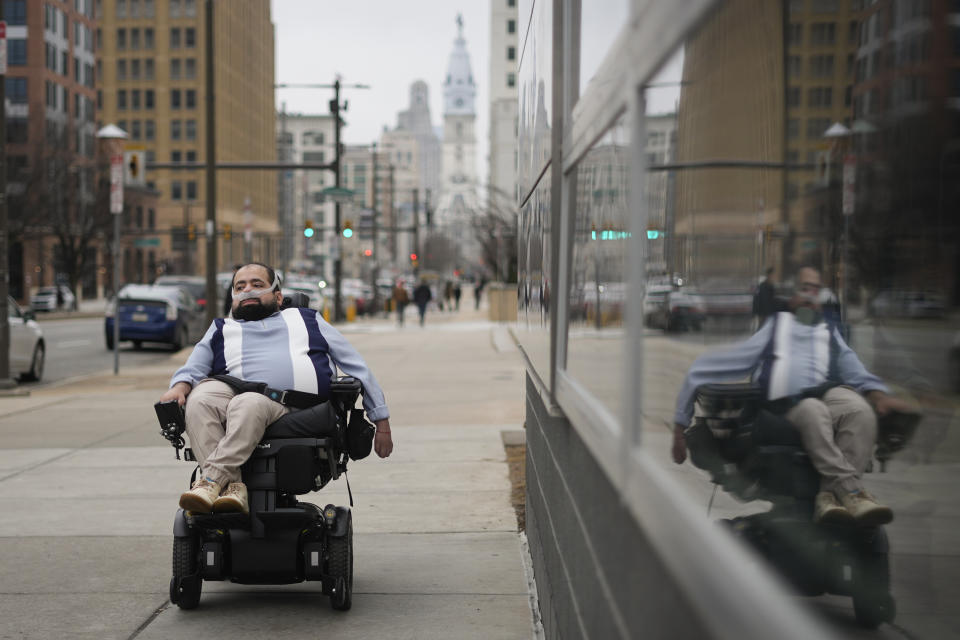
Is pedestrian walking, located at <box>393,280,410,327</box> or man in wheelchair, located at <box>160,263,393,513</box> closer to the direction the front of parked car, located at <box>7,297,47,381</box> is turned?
the pedestrian walking

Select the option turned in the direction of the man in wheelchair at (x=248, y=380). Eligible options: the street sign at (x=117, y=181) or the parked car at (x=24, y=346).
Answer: the street sign

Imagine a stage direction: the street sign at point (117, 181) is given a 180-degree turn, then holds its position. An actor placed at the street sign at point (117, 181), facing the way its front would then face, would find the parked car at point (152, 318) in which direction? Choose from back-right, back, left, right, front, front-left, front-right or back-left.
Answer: front

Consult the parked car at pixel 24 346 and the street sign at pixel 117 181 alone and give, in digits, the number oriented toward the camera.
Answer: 1

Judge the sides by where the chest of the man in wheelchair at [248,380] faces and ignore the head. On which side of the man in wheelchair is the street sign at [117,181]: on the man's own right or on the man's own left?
on the man's own right

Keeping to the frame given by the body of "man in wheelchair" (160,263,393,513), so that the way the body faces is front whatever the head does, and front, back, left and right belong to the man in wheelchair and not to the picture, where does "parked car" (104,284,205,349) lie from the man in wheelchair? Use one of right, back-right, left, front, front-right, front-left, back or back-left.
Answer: back-right

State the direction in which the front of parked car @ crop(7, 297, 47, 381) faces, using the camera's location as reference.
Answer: facing away from the viewer and to the right of the viewer

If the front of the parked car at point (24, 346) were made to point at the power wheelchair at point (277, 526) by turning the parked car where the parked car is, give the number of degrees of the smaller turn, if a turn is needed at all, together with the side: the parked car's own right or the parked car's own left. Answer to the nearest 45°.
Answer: approximately 135° to the parked car's own right

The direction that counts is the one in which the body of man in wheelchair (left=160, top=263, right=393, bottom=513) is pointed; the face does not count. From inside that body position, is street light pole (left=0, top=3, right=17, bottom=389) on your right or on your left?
on your right

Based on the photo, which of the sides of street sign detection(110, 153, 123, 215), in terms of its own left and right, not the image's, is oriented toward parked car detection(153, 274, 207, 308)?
back

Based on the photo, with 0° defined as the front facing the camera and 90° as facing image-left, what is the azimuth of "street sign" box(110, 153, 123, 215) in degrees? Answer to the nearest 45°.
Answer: approximately 0°

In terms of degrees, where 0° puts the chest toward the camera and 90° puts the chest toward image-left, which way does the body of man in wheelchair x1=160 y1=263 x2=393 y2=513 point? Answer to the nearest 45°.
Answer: approximately 45°

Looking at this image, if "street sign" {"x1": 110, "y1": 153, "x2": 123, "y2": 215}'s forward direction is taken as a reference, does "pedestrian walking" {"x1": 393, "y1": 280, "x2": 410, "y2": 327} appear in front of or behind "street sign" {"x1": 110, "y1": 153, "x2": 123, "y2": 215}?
behind
